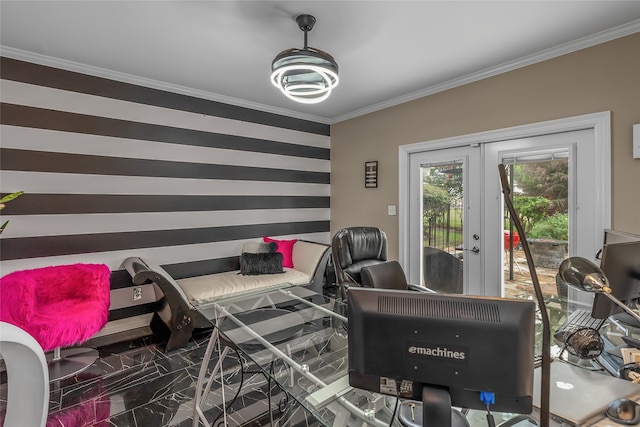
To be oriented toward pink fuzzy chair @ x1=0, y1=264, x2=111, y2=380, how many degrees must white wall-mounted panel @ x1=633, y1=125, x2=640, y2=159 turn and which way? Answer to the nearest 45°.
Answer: approximately 45° to its right

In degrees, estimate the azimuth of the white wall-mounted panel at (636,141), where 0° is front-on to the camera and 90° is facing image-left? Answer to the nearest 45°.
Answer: approximately 0°

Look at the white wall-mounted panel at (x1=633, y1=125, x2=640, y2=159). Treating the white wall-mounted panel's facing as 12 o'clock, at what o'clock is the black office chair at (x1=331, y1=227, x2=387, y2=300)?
The black office chair is roughly at 2 o'clock from the white wall-mounted panel.

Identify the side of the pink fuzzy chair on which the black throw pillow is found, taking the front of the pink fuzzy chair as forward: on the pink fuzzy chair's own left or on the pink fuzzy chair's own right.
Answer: on the pink fuzzy chair's own left

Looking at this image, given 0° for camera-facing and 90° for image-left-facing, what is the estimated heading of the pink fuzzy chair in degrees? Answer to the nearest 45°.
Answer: approximately 315°

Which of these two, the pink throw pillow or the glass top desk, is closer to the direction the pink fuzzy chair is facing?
the glass top desk
